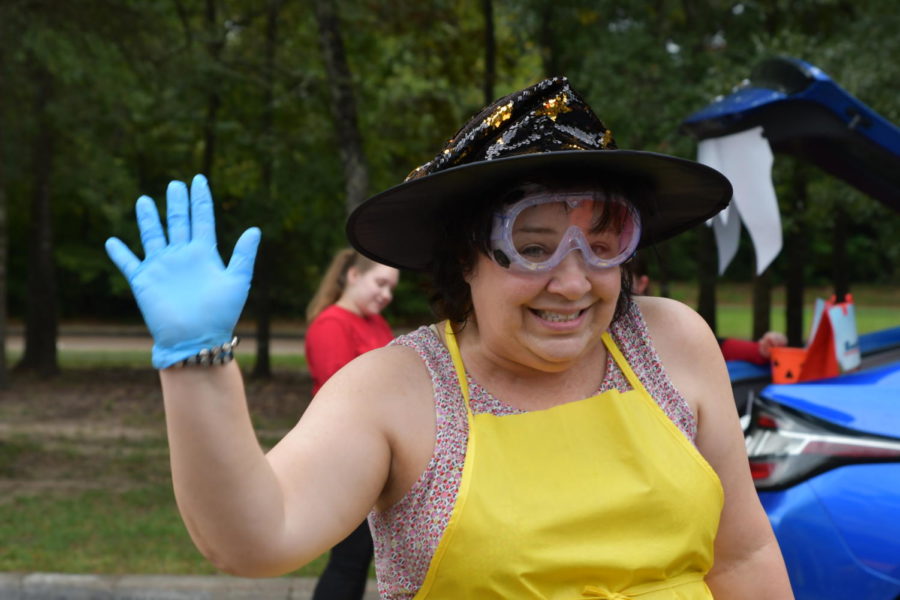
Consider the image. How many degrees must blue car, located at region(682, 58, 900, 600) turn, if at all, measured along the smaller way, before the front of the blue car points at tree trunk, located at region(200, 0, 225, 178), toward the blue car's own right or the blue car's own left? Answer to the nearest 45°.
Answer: approximately 135° to the blue car's own left

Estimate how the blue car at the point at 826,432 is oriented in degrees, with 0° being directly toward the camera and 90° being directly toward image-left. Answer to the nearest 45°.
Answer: approximately 270°

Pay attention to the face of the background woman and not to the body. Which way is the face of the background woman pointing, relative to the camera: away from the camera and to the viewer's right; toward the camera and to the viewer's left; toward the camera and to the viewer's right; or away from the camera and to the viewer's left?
toward the camera and to the viewer's right

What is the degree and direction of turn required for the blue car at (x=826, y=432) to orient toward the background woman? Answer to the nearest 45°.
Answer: approximately 135° to its left

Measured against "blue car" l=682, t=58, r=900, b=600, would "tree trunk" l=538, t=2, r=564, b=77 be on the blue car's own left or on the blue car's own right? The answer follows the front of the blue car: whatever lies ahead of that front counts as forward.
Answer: on the blue car's own left
